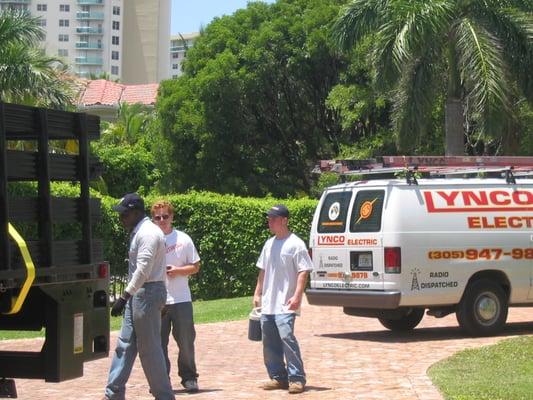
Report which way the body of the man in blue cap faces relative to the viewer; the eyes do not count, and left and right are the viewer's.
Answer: facing the viewer and to the left of the viewer

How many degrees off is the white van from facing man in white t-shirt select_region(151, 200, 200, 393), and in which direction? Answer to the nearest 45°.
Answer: approximately 180°

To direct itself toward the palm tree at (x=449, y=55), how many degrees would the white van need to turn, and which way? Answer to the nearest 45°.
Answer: approximately 45° to its left

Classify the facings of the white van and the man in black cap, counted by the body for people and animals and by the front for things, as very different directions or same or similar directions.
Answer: very different directions

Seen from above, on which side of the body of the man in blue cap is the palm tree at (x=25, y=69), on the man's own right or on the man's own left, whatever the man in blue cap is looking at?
on the man's own right

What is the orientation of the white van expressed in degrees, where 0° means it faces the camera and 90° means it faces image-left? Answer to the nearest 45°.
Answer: approximately 225°

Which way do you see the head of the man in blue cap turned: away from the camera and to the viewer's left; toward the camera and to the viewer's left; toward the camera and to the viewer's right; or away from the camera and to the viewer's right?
toward the camera and to the viewer's left

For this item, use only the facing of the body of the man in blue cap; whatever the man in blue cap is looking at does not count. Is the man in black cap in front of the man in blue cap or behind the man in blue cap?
in front

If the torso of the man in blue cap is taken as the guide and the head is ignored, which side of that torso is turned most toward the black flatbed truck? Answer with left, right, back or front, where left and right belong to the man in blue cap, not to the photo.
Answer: front

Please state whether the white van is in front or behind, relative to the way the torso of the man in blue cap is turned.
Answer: behind

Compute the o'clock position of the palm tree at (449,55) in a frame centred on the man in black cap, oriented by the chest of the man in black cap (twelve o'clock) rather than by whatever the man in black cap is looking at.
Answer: The palm tree is roughly at 4 o'clock from the man in black cap.

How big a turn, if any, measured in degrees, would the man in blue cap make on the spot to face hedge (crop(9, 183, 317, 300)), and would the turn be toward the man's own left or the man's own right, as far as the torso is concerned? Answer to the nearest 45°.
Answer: approximately 135° to the man's own right

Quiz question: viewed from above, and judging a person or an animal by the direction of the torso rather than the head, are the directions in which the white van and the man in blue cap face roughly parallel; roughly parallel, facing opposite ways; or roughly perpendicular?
roughly parallel, facing opposite ways
